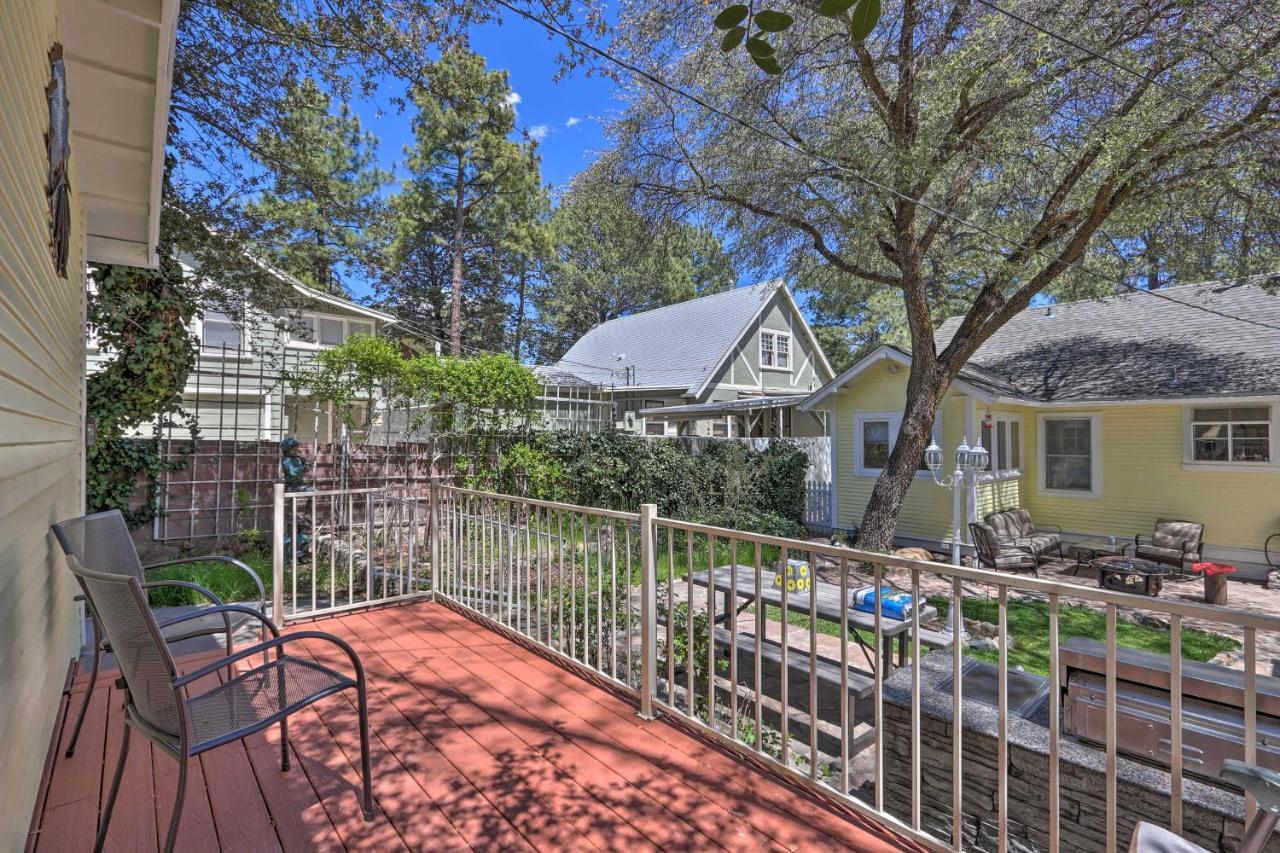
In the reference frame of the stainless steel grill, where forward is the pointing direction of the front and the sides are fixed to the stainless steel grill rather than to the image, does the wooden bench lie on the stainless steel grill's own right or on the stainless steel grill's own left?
on the stainless steel grill's own left

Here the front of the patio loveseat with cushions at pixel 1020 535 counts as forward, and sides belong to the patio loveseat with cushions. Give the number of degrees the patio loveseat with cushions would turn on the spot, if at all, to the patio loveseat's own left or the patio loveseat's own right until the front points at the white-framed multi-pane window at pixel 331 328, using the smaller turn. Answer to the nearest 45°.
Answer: approximately 135° to the patio loveseat's own right

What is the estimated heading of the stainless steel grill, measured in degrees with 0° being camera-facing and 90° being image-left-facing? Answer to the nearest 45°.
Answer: approximately 225°

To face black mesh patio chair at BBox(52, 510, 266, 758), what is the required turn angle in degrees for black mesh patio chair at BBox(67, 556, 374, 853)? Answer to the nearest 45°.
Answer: approximately 45° to its left

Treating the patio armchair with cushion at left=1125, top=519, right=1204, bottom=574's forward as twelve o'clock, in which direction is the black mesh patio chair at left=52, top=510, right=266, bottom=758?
The black mesh patio chair is roughly at 11 o'clock from the patio armchair with cushion.

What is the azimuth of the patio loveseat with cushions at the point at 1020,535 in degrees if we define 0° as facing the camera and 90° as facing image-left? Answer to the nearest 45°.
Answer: approximately 315°

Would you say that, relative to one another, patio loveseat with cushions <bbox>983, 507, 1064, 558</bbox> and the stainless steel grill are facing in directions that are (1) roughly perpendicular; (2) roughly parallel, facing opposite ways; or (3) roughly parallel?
roughly perpendicular

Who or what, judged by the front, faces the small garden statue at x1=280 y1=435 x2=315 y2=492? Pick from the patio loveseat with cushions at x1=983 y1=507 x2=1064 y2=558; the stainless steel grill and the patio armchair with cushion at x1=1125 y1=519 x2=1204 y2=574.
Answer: the patio armchair with cushion at x1=1125 y1=519 x2=1204 y2=574

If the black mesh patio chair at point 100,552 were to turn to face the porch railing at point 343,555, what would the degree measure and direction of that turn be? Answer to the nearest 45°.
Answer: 0° — it already faces it
